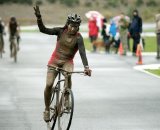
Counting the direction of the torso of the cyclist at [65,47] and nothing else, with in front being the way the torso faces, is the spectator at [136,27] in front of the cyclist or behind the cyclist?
behind

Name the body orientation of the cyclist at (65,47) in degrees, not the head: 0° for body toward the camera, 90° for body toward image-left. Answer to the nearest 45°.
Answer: approximately 0°

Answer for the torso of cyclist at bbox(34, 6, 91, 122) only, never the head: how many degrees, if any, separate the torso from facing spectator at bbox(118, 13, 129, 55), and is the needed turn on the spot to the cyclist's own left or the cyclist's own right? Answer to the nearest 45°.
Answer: approximately 180°

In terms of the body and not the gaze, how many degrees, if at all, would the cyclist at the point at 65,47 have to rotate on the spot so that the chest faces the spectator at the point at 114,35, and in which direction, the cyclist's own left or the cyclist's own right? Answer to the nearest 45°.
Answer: approximately 180°
